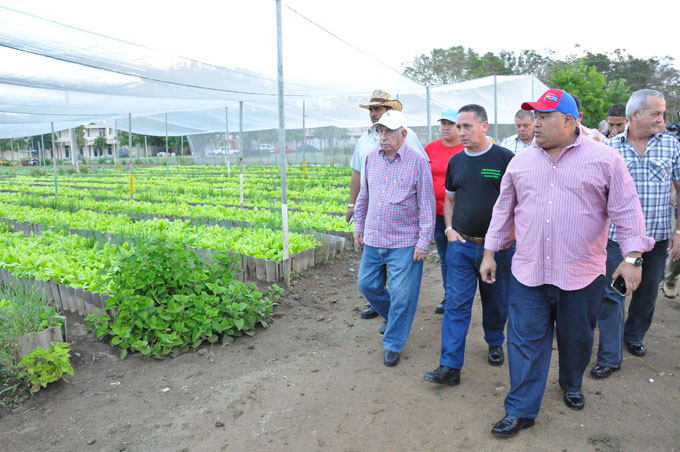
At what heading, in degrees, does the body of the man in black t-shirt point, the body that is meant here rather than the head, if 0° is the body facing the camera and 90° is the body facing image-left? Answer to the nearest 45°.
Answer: approximately 45°

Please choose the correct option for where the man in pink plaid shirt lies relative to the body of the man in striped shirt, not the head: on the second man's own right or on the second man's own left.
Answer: on the second man's own right

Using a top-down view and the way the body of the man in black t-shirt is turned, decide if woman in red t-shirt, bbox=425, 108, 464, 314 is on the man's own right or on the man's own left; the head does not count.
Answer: on the man's own right

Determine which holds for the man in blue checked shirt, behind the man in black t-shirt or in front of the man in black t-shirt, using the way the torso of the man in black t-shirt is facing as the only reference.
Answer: behind

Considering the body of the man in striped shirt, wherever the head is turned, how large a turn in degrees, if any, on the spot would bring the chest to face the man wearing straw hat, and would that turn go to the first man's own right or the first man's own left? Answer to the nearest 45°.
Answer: approximately 90° to the first man's own right

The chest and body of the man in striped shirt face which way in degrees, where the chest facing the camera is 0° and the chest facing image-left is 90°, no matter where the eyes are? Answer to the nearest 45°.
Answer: approximately 45°
